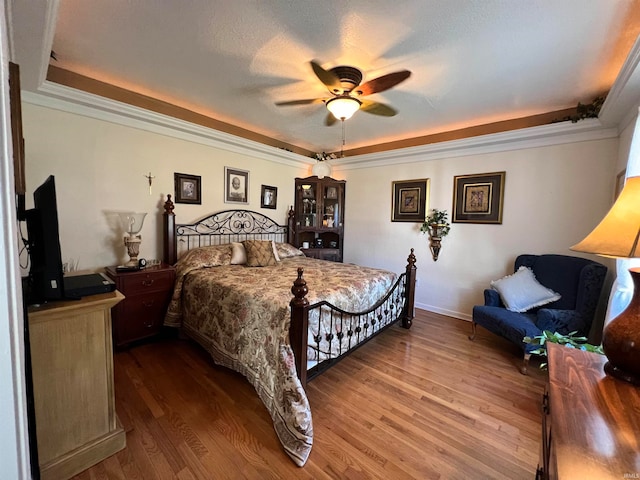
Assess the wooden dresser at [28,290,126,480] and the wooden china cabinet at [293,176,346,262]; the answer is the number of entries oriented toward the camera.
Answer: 1

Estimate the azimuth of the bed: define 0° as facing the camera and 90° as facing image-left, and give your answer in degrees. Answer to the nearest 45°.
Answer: approximately 315°

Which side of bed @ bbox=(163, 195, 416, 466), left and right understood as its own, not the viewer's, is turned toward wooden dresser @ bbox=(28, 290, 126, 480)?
right
